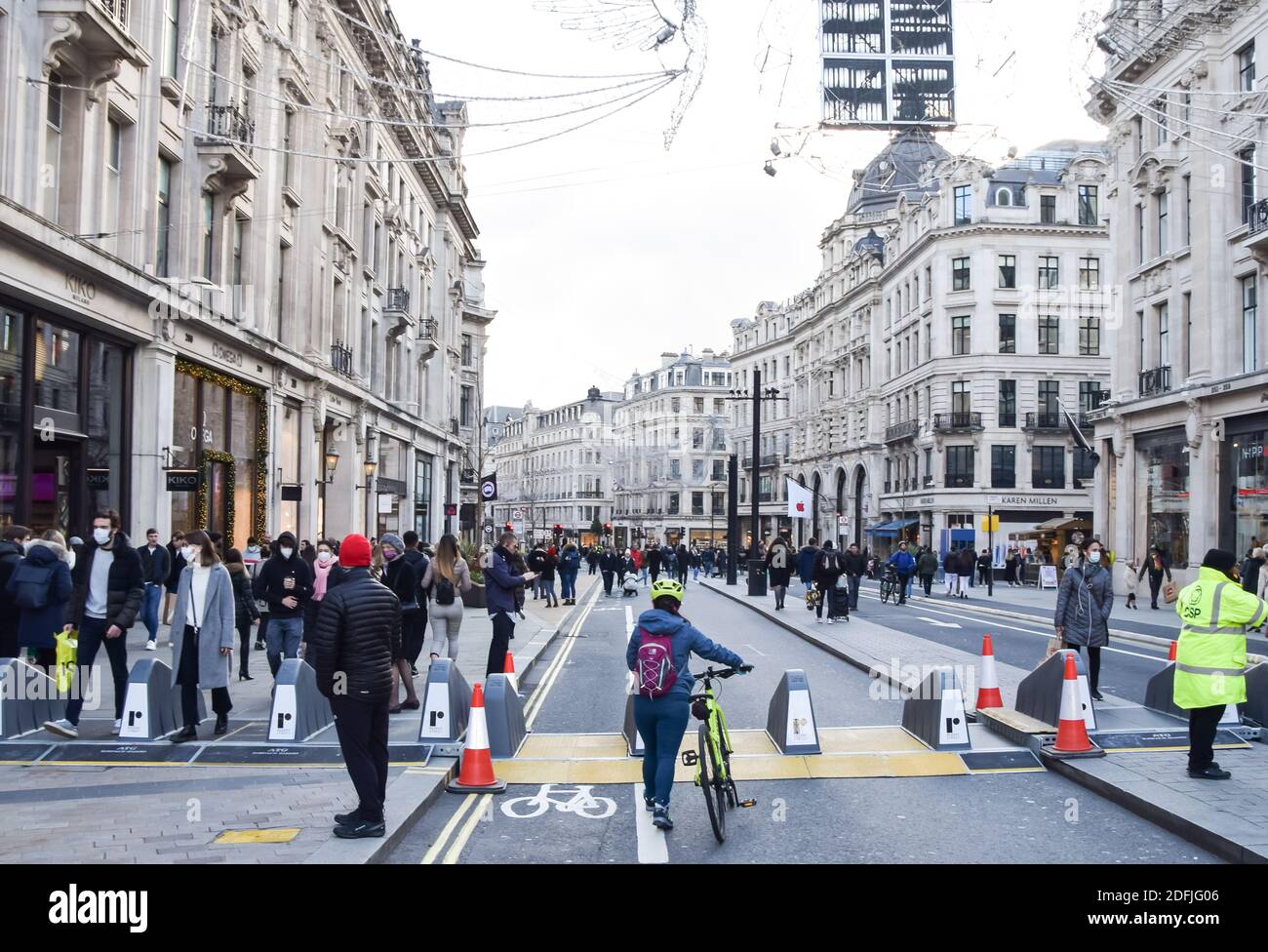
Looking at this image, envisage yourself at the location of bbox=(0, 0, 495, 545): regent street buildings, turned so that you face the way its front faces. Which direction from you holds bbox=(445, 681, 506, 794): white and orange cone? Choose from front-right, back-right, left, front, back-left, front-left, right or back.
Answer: front-right

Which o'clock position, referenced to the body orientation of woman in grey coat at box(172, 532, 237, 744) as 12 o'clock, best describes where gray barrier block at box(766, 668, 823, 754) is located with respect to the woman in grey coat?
The gray barrier block is roughly at 8 o'clock from the woman in grey coat.

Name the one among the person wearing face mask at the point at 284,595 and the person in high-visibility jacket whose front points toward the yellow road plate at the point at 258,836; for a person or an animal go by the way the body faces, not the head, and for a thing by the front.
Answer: the person wearing face mask

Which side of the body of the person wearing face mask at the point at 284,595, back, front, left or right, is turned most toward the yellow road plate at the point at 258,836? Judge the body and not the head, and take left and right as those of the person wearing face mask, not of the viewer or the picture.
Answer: front

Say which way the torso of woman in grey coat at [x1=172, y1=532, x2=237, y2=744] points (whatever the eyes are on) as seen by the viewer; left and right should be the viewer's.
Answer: facing the viewer and to the left of the viewer

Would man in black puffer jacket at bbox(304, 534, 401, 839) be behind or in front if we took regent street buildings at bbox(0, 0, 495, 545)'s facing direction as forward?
in front

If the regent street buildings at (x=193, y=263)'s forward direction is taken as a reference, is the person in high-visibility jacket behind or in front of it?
in front

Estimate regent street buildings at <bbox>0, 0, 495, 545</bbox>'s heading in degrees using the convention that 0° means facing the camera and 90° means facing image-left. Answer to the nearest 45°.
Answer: approximately 315°

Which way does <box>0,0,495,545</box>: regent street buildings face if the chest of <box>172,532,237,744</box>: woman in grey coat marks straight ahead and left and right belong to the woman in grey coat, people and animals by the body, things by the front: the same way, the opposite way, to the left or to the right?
to the left

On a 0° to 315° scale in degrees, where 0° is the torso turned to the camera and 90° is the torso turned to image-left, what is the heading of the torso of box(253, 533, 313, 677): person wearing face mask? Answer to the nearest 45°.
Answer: approximately 0°

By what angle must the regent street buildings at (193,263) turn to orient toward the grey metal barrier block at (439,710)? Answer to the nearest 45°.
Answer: approximately 45° to its right

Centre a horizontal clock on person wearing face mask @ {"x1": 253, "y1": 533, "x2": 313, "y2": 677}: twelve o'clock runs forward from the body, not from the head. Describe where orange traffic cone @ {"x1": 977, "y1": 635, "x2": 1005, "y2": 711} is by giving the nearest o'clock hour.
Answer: The orange traffic cone is roughly at 10 o'clock from the person wearing face mask.
